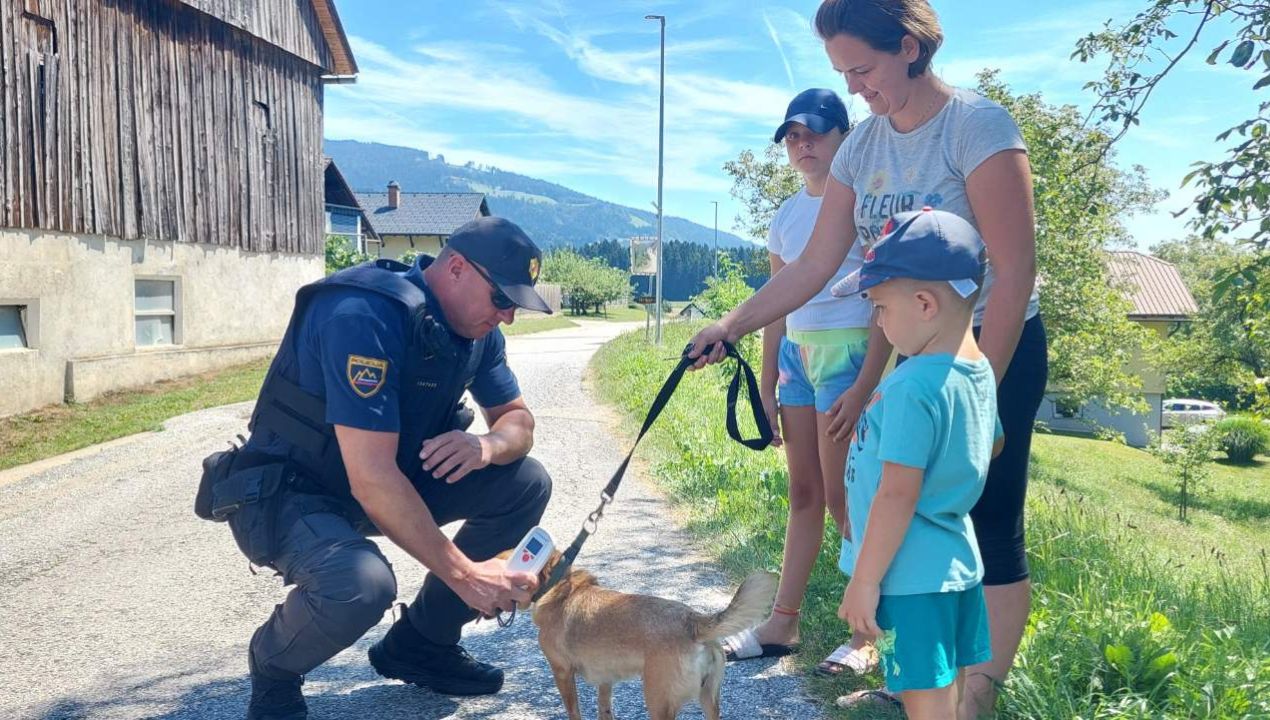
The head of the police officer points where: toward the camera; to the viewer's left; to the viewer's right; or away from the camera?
to the viewer's right

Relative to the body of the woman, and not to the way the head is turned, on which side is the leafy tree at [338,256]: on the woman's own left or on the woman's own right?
on the woman's own right

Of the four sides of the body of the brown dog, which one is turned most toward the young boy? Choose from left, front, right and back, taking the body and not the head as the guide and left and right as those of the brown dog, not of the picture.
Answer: back

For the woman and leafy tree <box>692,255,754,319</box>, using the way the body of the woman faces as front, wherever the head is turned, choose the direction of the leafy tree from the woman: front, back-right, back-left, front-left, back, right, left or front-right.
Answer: back-right

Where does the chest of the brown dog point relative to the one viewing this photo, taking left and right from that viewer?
facing away from the viewer and to the left of the viewer

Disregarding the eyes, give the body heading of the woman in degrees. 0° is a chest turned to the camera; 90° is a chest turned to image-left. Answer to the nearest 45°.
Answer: approximately 45°

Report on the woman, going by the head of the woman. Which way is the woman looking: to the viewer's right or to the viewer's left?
to the viewer's left

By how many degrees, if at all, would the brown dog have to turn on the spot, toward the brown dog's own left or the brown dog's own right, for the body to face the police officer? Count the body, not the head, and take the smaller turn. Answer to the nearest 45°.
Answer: approximately 45° to the brown dog's own left

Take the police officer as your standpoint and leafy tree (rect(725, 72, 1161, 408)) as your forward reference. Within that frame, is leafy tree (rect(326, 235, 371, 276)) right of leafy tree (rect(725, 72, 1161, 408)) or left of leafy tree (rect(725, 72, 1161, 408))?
left

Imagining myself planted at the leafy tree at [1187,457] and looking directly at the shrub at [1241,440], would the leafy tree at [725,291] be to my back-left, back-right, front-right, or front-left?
back-left

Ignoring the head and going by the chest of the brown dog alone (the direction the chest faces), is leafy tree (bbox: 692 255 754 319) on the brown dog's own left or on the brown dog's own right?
on the brown dog's own right

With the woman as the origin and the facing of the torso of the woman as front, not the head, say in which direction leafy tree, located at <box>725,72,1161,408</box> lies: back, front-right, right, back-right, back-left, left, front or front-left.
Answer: back-right

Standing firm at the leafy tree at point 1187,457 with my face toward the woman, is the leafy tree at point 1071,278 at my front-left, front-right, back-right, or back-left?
back-right
